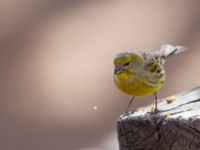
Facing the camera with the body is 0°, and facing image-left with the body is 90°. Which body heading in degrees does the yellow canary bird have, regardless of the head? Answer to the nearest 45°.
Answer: approximately 45°
